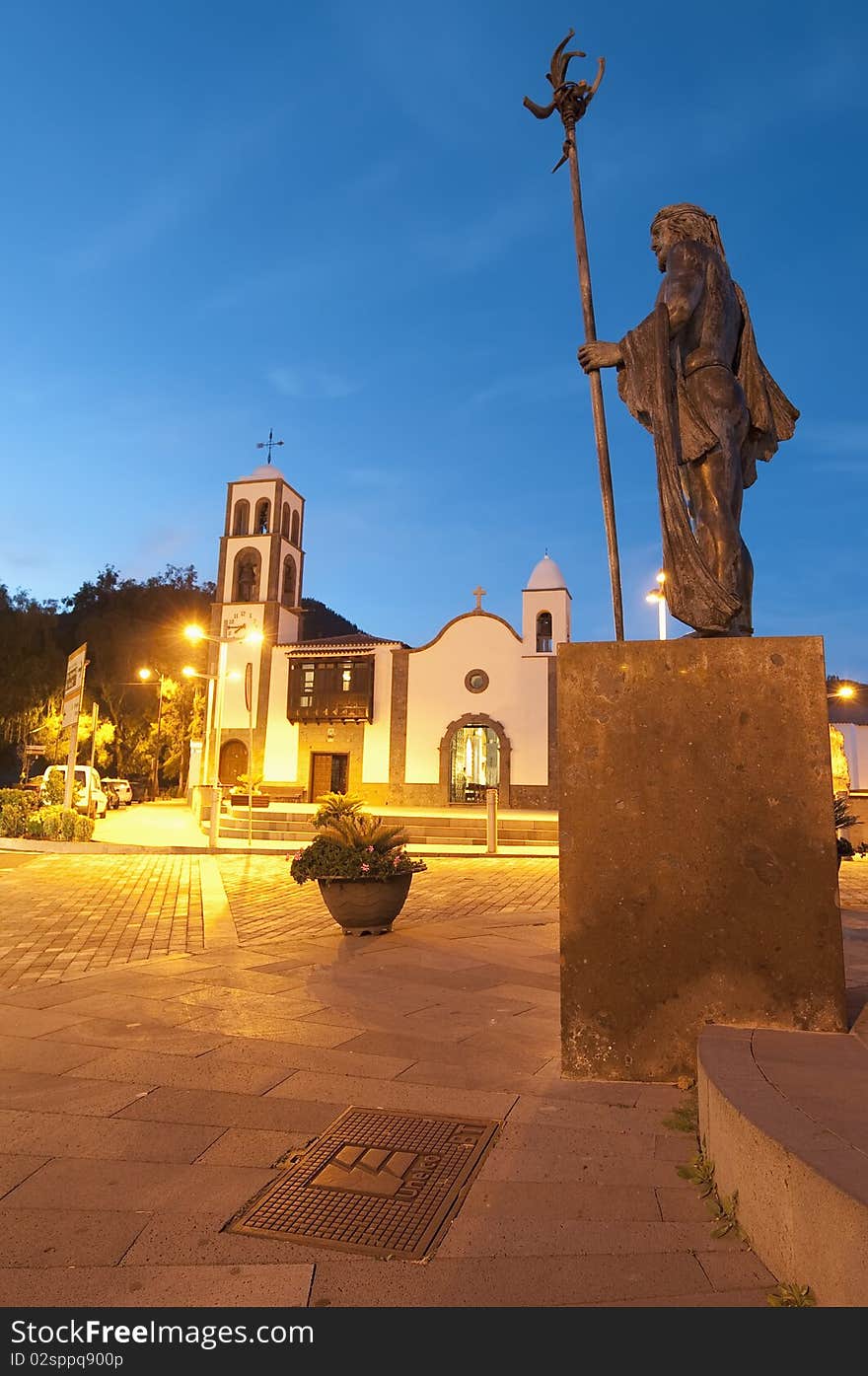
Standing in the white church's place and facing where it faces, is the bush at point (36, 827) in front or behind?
in front

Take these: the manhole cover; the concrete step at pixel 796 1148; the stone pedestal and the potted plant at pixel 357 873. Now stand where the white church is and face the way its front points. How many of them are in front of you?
4

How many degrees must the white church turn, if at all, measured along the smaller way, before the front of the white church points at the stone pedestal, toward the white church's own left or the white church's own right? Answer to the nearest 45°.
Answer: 0° — it already faces it

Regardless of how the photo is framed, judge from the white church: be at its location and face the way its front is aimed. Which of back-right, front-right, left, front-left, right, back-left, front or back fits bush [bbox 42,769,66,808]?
front-right

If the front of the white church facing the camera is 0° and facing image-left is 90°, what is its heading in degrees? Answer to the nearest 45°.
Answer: approximately 0°

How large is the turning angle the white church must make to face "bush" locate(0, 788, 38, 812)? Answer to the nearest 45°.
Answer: approximately 45° to its right

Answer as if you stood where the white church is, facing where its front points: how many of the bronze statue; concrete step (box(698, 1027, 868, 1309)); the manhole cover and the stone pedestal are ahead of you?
4

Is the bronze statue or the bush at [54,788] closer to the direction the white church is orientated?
the bronze statue

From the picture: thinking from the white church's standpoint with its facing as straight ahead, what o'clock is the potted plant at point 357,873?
The potted plant is roughly at 12 o'clock from the white church.

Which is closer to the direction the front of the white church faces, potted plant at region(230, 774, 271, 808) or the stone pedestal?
the stone pedestal

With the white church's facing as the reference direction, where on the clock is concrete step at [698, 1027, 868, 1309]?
The concrete step is roughly at 12 o'clock from the white church.

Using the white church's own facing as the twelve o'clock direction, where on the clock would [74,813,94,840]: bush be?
The bush is roughly at 1 o'clock from the white church.
